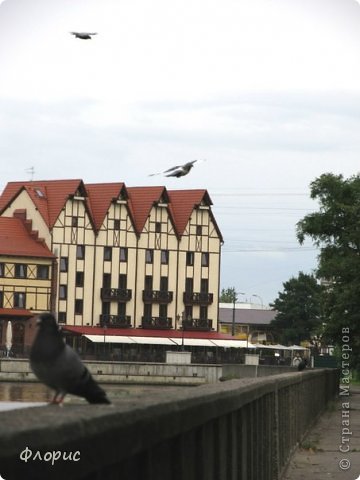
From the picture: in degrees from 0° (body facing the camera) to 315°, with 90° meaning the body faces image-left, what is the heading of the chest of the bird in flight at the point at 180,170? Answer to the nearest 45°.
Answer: approximately 270°

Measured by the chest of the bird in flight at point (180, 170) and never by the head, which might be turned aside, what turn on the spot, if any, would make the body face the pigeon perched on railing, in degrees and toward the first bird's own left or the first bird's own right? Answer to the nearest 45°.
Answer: approximately 90° to the first bird's own right
